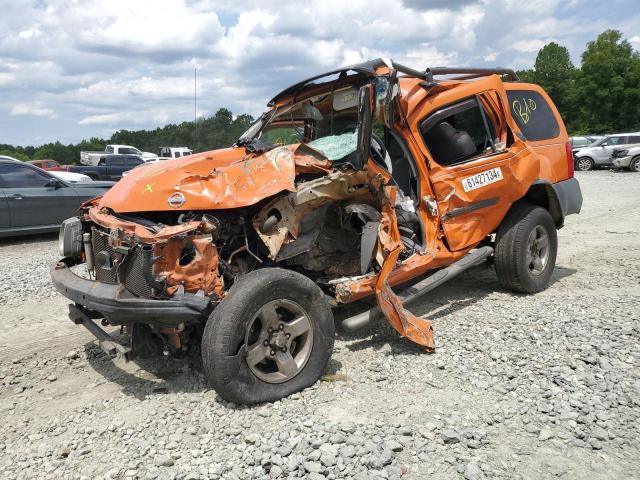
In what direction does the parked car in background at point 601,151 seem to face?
to the viewer's left

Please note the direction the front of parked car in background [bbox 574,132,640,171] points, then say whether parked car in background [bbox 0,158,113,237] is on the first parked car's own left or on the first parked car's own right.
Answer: on the first parked car's own left

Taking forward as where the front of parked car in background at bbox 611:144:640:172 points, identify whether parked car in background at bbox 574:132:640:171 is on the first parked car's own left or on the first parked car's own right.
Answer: on the first parked car's own right

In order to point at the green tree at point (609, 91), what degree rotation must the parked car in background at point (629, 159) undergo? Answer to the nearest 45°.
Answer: approximately 135° to its right

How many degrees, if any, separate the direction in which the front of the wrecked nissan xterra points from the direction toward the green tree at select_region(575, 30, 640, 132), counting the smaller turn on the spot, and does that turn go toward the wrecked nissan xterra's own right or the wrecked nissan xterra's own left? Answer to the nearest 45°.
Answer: approximately 180°

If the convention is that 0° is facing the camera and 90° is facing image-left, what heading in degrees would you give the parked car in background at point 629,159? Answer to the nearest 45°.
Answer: approximately 45°

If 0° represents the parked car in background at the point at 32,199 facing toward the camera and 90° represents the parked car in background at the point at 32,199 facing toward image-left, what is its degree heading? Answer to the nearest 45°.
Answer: approximately 270°
